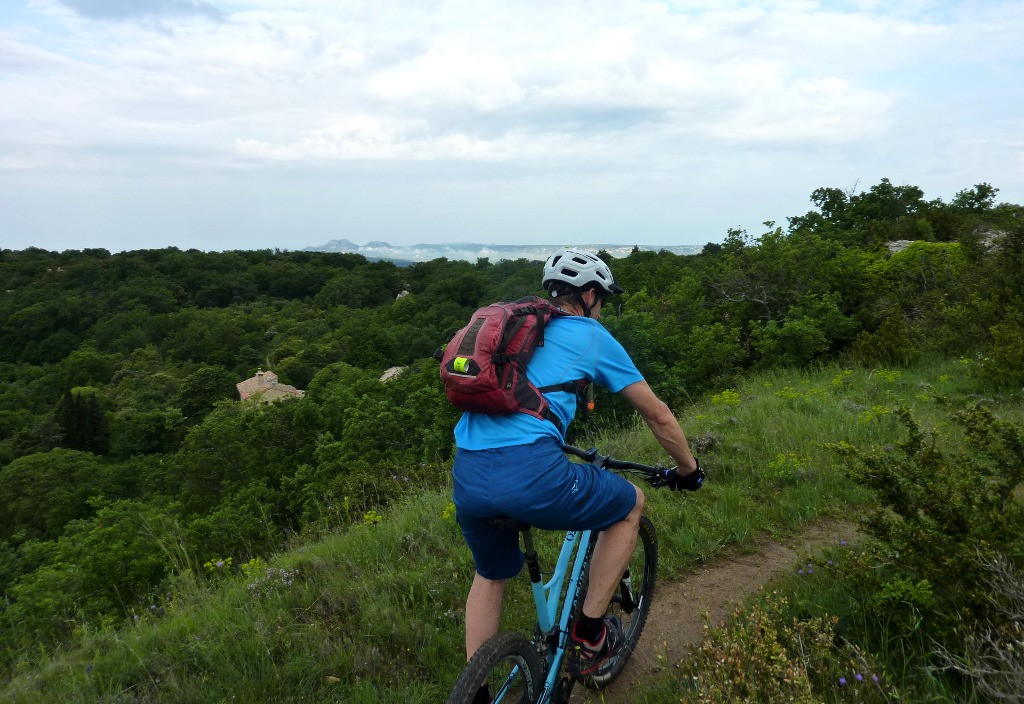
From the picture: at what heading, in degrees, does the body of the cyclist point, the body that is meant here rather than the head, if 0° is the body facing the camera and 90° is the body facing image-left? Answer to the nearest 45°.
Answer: approximately 225°

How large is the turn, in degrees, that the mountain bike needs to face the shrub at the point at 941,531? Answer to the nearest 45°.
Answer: approximately 45° to its right

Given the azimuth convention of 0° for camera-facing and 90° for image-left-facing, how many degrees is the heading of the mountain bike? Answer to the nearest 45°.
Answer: approximately 225°

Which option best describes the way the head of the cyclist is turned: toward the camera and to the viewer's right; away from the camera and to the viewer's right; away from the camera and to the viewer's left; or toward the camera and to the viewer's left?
away from the camera and to the viewer's right

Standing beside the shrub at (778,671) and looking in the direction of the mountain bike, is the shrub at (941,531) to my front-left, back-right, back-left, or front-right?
back-right
